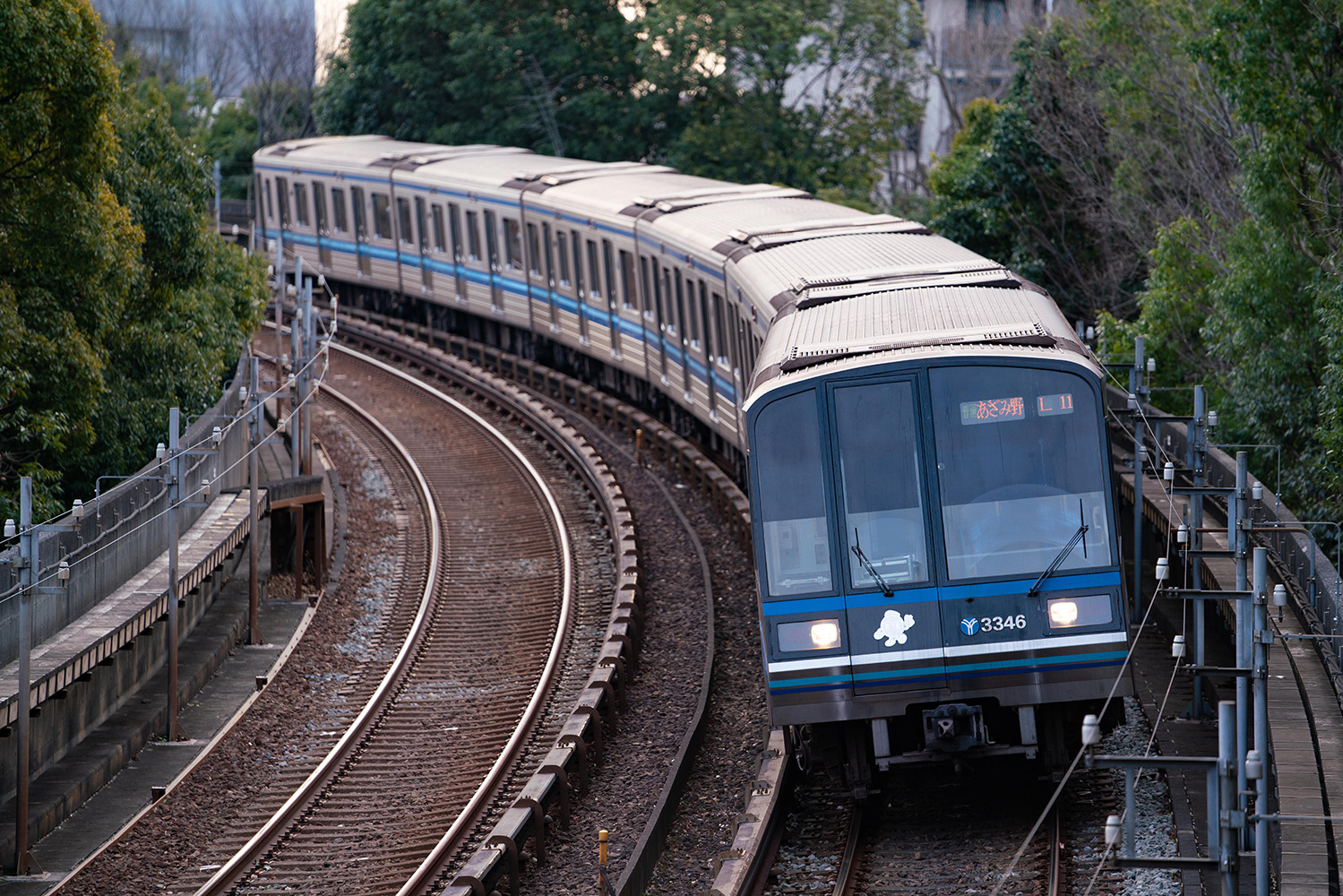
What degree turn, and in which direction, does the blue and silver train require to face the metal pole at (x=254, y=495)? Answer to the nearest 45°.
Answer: approximately 135° to its right

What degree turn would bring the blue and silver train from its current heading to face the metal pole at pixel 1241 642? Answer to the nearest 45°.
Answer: approximately 45° to its left

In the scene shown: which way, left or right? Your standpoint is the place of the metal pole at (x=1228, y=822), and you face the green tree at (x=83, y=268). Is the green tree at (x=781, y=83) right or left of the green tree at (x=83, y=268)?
right

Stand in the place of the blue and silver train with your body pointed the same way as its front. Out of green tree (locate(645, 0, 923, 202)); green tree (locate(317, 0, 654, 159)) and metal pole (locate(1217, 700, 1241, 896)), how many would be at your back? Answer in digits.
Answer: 2

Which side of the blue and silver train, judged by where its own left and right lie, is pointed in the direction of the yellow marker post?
front

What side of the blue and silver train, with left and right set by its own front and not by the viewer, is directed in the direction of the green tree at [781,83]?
back

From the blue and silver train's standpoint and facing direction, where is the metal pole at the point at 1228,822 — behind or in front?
in front

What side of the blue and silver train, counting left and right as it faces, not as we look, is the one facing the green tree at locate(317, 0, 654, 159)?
back

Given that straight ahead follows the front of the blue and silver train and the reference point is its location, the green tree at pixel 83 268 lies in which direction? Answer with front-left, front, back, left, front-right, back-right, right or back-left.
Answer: back-right

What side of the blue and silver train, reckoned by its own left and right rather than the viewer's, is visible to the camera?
front
